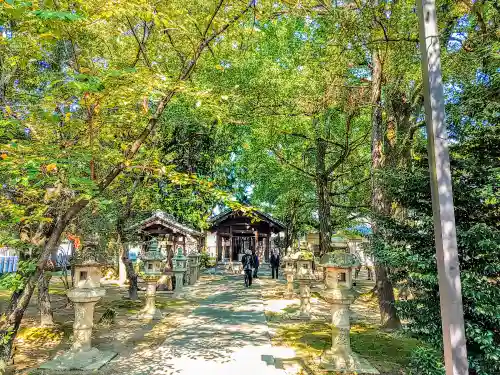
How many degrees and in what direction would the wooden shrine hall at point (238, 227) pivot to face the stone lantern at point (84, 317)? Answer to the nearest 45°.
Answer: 0° — it already faces it

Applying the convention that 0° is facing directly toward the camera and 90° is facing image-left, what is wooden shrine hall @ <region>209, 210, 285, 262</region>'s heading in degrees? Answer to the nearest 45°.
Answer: approximately 0°

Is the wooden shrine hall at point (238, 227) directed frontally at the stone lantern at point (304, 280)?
yes

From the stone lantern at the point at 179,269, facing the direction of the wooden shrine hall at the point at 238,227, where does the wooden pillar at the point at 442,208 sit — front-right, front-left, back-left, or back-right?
back-right

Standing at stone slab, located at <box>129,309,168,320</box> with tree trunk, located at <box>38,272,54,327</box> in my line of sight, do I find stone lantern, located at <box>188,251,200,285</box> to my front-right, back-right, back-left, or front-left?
back-right

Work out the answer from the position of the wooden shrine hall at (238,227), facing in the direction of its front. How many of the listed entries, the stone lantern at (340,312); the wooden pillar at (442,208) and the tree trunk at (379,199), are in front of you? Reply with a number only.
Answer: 3

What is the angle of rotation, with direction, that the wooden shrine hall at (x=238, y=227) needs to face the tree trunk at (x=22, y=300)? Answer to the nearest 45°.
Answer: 0° — it already faces it

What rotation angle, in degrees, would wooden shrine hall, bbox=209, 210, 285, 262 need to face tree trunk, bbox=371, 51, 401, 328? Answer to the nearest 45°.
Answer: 0° — it already faces it

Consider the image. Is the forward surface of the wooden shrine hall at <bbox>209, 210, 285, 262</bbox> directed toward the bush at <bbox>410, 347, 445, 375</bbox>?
yes
